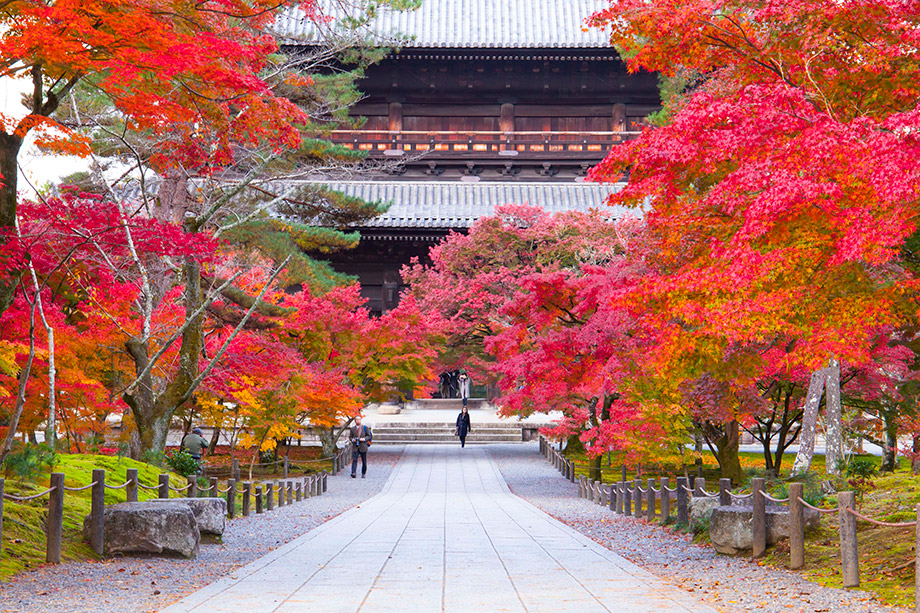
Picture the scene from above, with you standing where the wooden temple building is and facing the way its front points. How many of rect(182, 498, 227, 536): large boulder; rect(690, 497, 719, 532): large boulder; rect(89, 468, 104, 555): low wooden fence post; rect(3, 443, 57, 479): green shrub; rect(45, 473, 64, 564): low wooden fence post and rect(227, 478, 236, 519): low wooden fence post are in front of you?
6

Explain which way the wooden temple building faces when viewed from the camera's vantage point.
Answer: facing the viewer

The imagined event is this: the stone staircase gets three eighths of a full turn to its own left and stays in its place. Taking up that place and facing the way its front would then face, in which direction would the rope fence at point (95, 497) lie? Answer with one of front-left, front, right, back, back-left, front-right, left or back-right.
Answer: back-right

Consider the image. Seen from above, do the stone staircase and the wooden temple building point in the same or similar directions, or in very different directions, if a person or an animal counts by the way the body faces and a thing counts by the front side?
same or similar directions

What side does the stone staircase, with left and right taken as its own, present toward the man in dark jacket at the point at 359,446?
front

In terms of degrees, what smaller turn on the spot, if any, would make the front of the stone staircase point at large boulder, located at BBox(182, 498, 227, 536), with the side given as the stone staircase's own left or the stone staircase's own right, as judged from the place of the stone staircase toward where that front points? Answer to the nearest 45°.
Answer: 0° — it already faces it

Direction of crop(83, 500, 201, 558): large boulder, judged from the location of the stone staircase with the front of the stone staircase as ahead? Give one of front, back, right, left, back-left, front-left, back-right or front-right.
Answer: front

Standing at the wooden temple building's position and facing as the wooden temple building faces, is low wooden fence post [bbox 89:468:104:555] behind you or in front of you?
in front

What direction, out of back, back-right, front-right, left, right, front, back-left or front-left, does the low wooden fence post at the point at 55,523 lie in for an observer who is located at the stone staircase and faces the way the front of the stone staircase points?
front

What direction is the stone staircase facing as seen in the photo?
toward the camera

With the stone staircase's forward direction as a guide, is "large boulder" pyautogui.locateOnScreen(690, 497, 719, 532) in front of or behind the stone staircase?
in front

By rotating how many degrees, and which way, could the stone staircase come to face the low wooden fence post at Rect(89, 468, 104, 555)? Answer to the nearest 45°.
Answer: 0° — it already faces it

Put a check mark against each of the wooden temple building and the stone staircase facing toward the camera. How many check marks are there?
2
